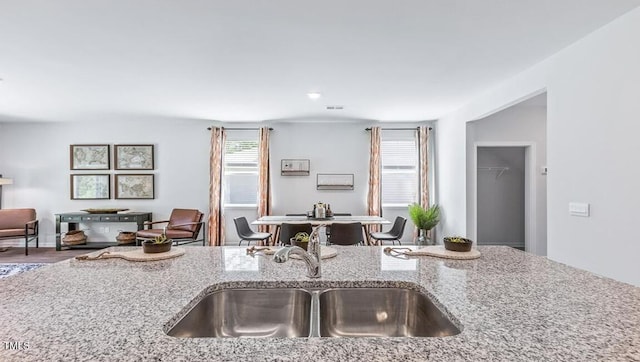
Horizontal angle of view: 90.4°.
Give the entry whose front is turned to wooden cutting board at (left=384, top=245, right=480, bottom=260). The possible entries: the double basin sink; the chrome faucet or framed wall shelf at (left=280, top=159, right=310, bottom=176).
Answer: the framed wall shelf

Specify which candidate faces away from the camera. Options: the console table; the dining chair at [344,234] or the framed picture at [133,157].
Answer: the dining chair

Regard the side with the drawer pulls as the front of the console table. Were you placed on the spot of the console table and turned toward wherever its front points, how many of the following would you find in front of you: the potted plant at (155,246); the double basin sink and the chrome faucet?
3

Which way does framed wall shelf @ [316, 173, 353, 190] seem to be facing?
toward the camera

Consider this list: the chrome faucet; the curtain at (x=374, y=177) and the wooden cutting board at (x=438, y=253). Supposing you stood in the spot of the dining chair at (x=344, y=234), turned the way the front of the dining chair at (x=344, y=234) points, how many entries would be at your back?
2

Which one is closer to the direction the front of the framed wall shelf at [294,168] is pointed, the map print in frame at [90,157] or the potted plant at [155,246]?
the potted plant

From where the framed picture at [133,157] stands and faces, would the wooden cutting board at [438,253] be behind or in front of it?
in front

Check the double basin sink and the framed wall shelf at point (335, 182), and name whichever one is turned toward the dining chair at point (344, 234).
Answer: the framed wall shelf

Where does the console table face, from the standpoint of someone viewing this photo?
facing the viewer

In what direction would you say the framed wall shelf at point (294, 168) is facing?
toward the camera

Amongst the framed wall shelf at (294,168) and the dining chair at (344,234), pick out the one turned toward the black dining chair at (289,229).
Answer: the framed wall shelf

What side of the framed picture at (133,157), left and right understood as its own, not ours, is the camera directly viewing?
front

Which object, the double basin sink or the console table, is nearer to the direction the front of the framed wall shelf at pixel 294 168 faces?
the double basin sink

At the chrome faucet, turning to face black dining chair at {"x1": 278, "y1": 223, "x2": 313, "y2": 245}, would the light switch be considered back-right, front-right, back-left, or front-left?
front-right

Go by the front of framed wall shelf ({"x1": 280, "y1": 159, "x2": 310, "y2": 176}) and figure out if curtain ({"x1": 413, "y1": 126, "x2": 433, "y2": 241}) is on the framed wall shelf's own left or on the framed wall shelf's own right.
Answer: on the framed wall shelf's own left
